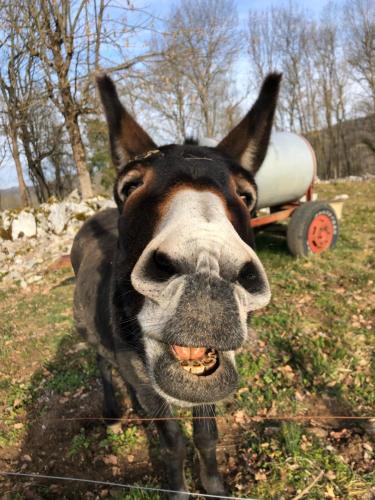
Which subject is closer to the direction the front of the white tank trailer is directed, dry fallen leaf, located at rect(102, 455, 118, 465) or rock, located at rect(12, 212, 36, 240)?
the dry fallen leaf

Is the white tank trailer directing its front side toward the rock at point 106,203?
no

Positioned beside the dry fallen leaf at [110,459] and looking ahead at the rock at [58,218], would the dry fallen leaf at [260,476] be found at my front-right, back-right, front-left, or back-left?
back-right

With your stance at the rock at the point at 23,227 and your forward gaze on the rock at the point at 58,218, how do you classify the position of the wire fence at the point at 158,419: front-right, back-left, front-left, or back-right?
front-right

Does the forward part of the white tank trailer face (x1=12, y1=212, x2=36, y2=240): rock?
no

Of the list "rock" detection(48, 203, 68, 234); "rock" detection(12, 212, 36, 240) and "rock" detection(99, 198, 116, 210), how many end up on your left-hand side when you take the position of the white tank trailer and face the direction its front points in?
0

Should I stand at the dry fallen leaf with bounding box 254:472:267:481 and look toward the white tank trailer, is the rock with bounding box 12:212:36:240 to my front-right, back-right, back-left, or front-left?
front-left

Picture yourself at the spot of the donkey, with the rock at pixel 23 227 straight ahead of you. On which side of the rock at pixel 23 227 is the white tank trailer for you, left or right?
right
